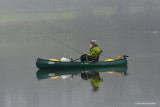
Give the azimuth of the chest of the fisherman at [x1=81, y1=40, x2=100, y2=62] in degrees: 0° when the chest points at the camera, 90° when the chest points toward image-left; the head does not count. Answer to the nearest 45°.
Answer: approximately 90°
